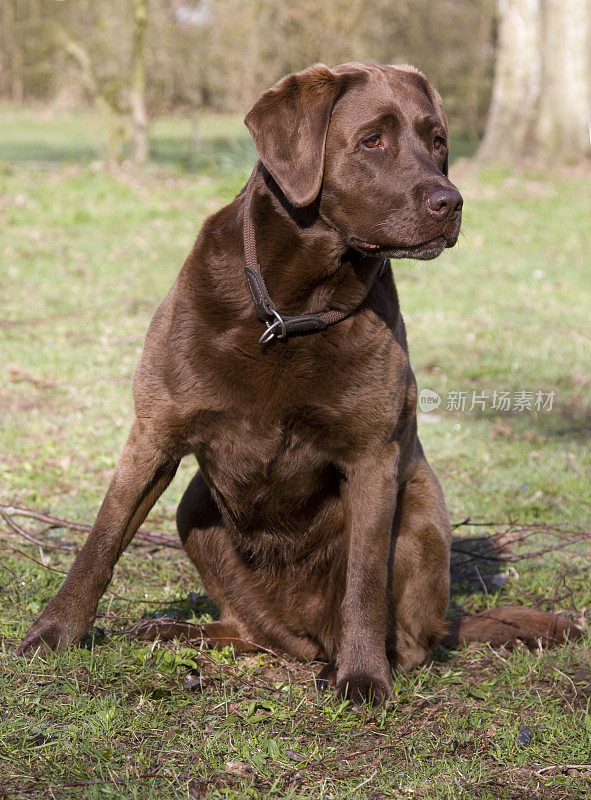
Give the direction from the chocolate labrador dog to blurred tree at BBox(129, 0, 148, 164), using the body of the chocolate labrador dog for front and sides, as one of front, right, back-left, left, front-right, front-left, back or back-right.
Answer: back

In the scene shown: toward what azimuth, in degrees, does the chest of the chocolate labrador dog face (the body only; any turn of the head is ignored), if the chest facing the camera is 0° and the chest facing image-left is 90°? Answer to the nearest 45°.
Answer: approximately 0°

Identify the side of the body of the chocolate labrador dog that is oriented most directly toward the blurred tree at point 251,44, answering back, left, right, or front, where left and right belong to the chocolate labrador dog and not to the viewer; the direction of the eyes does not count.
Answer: back

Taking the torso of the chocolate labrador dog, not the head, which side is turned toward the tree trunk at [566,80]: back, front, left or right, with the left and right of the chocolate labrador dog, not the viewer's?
back

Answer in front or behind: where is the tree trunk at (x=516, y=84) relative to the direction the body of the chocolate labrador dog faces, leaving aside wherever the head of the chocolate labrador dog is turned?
behind
